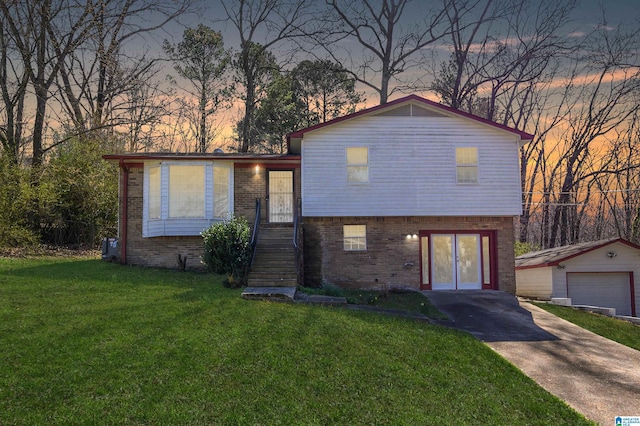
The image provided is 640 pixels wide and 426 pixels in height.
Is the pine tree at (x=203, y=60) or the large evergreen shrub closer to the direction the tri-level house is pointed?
the large evergreen shrub

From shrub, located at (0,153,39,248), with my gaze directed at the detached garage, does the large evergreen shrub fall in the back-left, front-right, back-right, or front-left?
front-right

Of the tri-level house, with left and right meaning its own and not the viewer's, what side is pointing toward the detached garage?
left

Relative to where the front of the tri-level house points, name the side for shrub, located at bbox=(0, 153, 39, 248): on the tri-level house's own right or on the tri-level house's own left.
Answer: on the tri-level house's own right

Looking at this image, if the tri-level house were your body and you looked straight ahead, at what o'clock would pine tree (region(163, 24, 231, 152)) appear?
The pine tree is roughly at 5 o'clock from the tri-level house.

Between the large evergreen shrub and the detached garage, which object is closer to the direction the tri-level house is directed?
the large evergreen shrub

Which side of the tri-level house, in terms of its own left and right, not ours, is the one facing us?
front

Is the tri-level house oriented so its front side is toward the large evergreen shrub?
no
